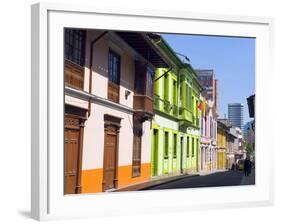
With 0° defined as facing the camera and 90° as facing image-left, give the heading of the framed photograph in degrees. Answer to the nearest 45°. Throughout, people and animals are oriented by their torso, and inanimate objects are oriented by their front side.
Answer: approximately 315°
